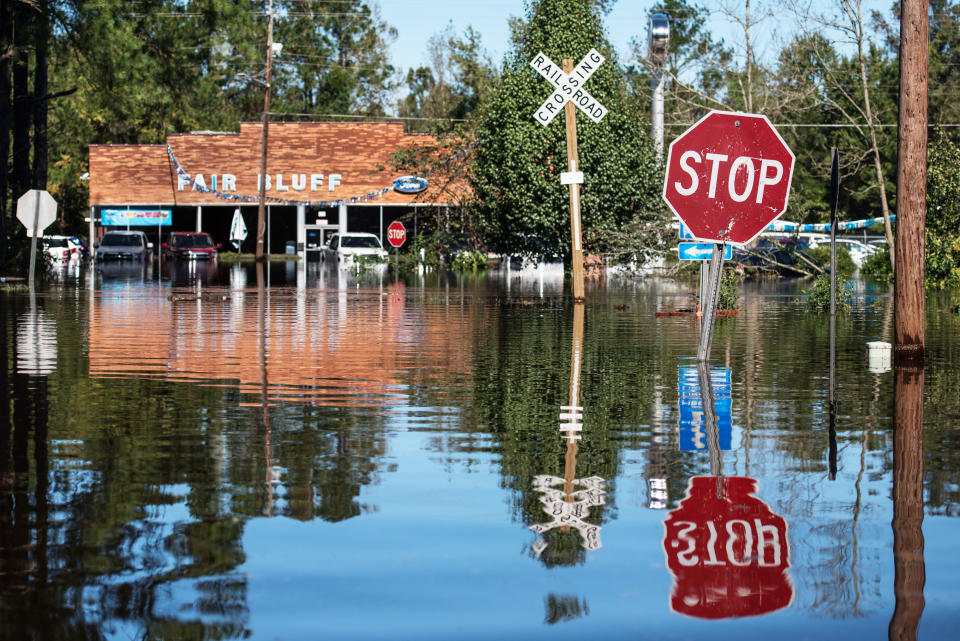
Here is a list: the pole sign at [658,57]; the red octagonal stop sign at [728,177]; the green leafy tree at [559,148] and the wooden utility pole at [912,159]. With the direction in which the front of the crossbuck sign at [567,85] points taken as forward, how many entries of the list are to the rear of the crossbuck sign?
2

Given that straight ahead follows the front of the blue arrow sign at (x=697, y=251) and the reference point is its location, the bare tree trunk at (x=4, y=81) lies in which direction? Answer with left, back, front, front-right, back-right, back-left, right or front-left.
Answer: back-right

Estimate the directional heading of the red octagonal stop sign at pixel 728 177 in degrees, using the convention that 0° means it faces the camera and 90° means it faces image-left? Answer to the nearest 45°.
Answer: approximately 0°

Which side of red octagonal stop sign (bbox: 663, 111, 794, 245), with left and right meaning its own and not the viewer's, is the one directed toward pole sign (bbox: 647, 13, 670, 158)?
back

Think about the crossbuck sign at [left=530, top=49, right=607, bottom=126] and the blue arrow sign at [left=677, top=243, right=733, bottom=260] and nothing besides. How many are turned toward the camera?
2

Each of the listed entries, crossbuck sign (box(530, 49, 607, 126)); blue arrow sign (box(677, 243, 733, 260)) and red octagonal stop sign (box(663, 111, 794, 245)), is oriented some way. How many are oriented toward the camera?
3

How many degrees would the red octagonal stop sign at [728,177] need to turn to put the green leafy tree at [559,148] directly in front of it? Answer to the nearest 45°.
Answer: approximately 180°
